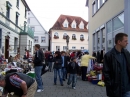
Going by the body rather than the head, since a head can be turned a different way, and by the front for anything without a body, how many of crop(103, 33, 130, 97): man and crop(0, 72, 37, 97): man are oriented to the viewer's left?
1

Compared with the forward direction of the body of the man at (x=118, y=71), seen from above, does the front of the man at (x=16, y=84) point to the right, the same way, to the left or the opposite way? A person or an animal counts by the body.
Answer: to the right

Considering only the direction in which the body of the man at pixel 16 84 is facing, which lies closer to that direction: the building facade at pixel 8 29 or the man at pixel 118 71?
the building facade
